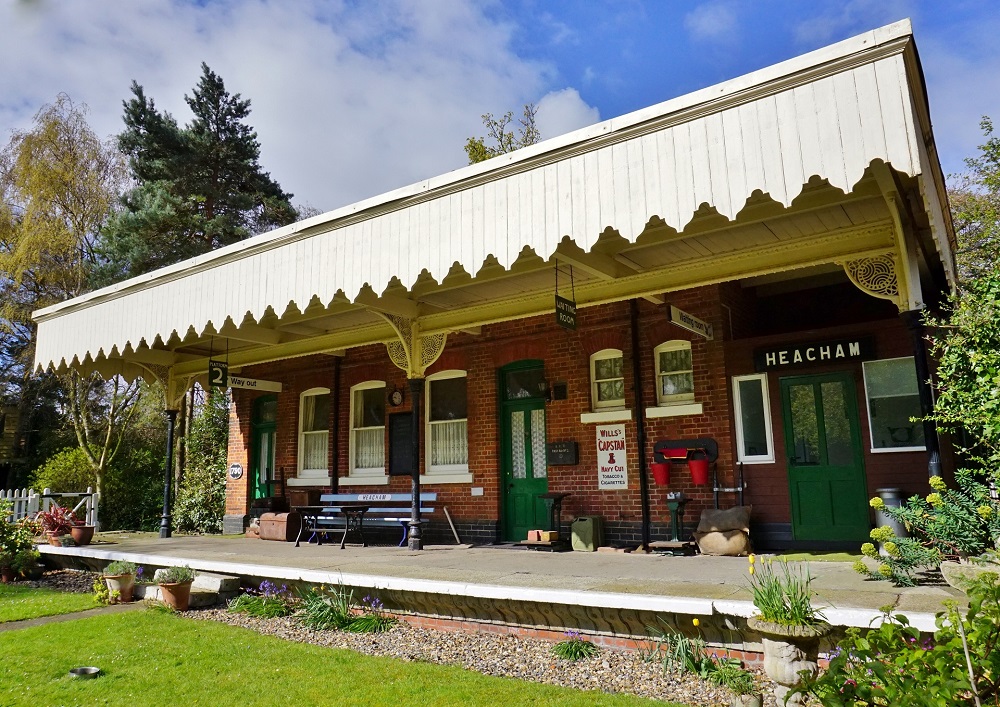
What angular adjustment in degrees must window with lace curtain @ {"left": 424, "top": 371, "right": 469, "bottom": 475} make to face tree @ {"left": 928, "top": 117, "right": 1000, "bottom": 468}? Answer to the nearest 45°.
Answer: approximately 90° to its left

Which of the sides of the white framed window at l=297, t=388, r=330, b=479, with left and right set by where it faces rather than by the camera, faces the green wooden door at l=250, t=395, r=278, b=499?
right

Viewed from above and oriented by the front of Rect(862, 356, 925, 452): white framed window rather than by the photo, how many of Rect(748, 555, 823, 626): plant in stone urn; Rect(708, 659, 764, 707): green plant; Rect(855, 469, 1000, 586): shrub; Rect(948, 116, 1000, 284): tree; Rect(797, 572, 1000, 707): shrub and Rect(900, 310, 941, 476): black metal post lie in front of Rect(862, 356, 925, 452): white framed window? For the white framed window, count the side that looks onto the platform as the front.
5

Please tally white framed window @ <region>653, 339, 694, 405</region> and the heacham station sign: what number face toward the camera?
2

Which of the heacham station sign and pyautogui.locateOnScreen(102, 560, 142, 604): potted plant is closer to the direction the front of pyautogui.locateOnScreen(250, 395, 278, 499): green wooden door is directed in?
the potted plant

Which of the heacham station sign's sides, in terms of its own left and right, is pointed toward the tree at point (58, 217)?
right

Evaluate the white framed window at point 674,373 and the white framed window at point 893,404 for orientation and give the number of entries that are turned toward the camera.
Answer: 2

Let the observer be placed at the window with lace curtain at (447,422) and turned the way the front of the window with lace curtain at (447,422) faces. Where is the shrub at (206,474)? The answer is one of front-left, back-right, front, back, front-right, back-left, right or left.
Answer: right

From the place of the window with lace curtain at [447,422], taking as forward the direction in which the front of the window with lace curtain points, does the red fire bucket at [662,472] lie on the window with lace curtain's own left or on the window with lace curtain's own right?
on the window with lace curtain's own left

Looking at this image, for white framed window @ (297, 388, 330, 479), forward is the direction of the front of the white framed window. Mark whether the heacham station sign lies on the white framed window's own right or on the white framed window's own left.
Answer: on the white framed window's own left
